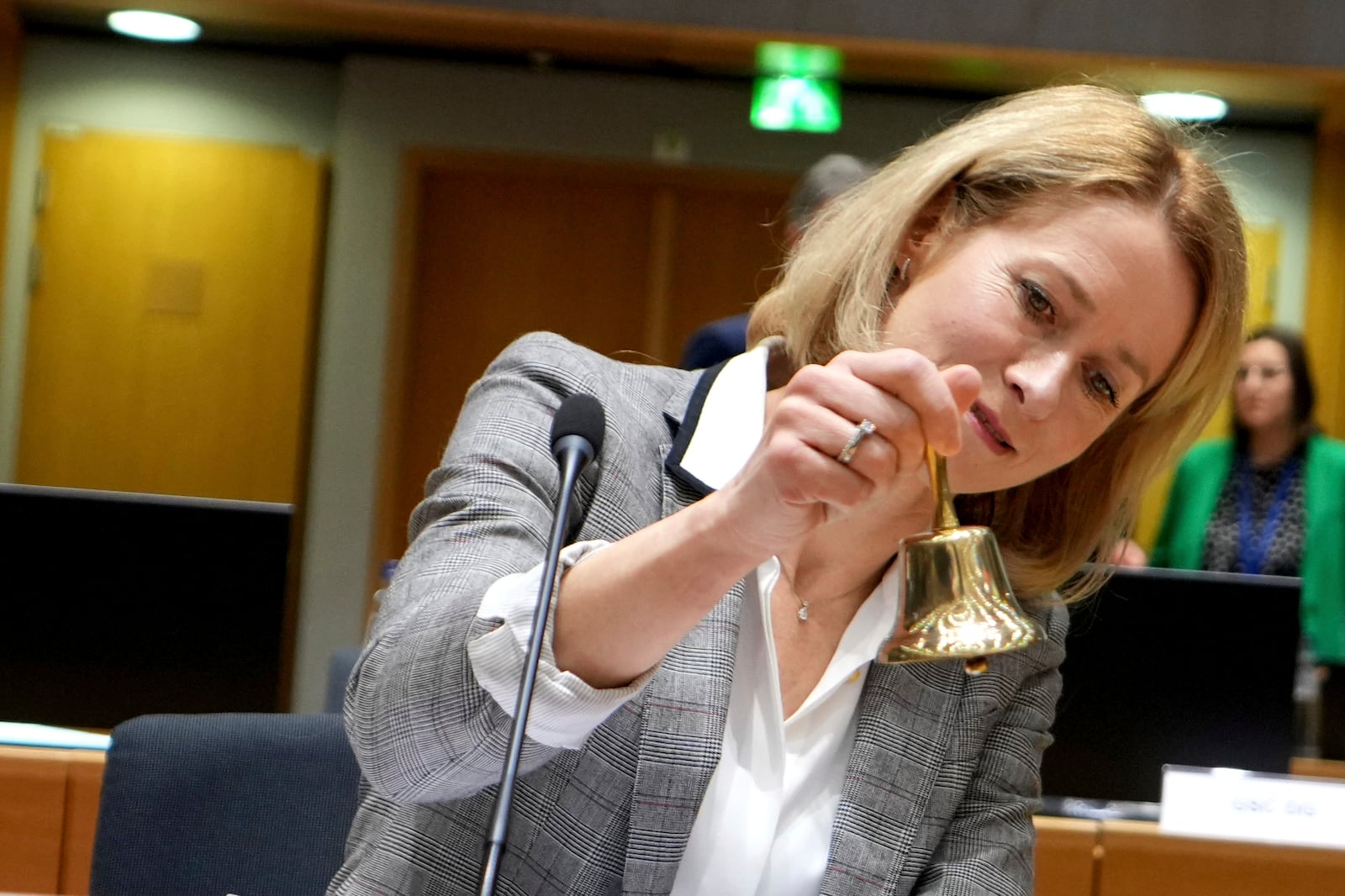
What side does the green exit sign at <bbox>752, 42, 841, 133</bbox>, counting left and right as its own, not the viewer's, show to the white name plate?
front

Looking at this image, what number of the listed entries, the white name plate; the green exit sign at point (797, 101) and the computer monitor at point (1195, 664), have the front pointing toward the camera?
2

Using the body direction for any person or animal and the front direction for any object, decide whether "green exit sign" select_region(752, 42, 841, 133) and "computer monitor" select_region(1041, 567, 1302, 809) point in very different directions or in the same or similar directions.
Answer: very different directions

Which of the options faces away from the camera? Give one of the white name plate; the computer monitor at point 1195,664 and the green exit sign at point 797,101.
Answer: the computer monitor

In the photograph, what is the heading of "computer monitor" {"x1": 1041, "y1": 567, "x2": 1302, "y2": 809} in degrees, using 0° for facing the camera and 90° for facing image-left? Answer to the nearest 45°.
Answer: approximately 180°

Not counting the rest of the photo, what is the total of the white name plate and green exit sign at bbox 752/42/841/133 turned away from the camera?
0

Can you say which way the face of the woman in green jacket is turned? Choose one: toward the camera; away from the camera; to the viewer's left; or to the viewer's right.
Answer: toward the camera

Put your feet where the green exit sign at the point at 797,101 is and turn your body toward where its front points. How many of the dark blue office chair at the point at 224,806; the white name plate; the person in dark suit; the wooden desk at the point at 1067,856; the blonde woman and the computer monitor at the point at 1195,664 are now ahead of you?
6

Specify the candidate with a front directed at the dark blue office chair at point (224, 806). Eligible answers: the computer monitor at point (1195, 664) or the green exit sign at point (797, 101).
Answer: the green exit sign

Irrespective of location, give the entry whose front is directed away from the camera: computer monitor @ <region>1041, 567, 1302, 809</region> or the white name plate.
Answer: the computer monitor

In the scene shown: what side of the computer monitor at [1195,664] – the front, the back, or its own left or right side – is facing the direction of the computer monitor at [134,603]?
left

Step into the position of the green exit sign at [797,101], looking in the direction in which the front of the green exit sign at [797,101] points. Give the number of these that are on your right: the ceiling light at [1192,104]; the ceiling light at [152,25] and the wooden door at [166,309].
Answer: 2

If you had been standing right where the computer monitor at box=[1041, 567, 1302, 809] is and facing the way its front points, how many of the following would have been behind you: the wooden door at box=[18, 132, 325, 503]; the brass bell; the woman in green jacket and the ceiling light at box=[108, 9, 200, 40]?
1

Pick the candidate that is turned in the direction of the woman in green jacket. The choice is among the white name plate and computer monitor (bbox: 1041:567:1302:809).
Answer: the computer monitor

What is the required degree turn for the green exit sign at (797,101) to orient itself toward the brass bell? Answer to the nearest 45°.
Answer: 0° — it already faces it

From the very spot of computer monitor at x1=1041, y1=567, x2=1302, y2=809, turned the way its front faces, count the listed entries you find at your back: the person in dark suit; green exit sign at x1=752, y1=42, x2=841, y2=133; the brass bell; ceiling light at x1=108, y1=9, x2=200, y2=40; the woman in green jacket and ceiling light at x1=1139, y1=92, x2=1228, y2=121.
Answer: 1

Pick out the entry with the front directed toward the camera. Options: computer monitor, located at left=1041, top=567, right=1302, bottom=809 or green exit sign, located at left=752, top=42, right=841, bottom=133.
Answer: the green exit sign

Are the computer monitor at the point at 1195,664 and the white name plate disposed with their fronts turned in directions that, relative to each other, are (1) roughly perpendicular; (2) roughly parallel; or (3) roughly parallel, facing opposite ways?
roughly parallel, facing opposite ways

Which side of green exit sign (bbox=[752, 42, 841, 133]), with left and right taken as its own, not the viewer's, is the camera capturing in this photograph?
front
